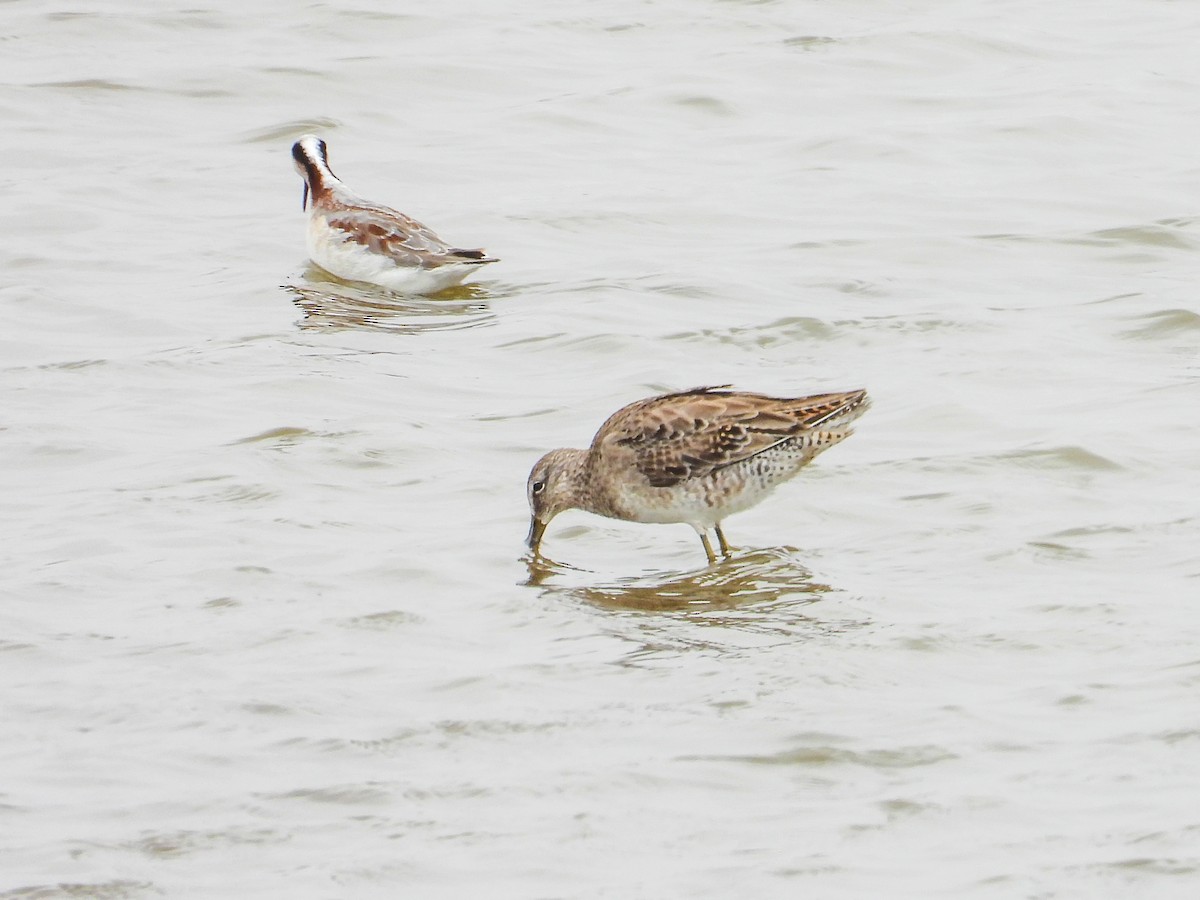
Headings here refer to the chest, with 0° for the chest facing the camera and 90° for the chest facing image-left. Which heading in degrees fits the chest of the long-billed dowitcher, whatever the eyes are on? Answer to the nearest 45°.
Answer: approximately 90°

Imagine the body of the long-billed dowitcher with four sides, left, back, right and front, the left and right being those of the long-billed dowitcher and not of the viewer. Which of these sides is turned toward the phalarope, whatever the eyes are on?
right
